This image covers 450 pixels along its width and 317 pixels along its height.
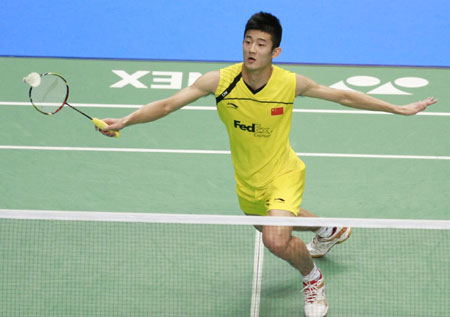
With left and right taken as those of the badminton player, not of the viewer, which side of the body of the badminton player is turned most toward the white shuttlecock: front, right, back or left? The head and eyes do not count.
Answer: right

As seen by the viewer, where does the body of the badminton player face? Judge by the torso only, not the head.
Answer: toward the camera

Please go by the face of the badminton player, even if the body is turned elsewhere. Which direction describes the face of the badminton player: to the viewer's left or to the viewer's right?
to the viewer's left
